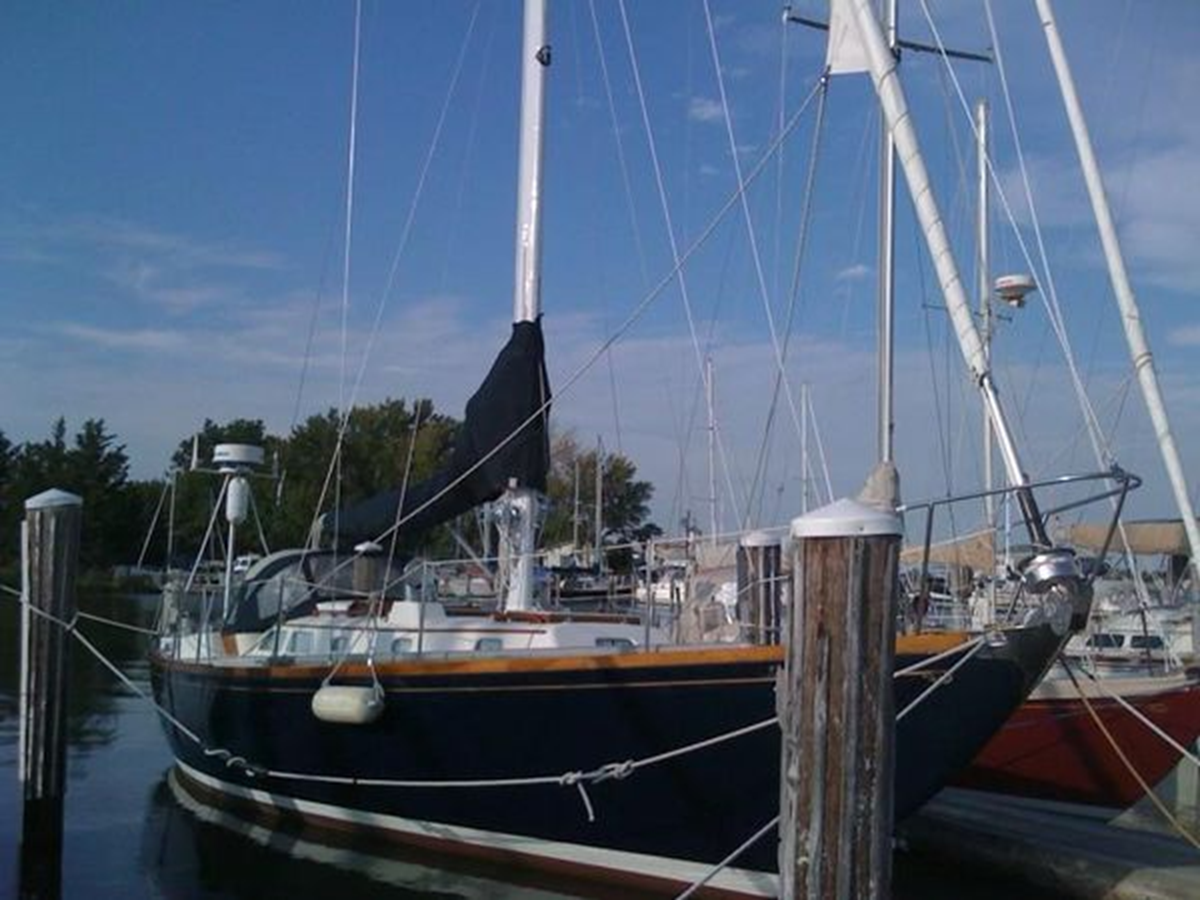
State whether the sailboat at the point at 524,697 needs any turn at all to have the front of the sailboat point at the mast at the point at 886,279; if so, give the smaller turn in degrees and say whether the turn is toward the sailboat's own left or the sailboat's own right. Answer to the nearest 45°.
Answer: approximately 90° to the sailboat's own left

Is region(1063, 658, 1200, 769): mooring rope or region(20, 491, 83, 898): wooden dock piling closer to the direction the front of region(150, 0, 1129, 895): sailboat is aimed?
the mooring rope

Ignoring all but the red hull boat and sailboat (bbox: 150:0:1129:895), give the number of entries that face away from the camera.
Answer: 0

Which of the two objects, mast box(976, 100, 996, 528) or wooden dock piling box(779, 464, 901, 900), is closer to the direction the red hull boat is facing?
the wooden dock piling

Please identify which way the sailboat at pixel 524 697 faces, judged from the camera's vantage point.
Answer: facing the viewer and to the right of the viewer

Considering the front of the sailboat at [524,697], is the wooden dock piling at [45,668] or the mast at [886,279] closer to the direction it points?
the mast

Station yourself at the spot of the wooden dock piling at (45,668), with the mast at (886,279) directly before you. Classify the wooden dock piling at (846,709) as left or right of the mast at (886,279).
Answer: right

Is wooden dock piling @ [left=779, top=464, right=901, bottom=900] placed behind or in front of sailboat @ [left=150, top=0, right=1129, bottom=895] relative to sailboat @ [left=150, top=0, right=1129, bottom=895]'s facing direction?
in front
